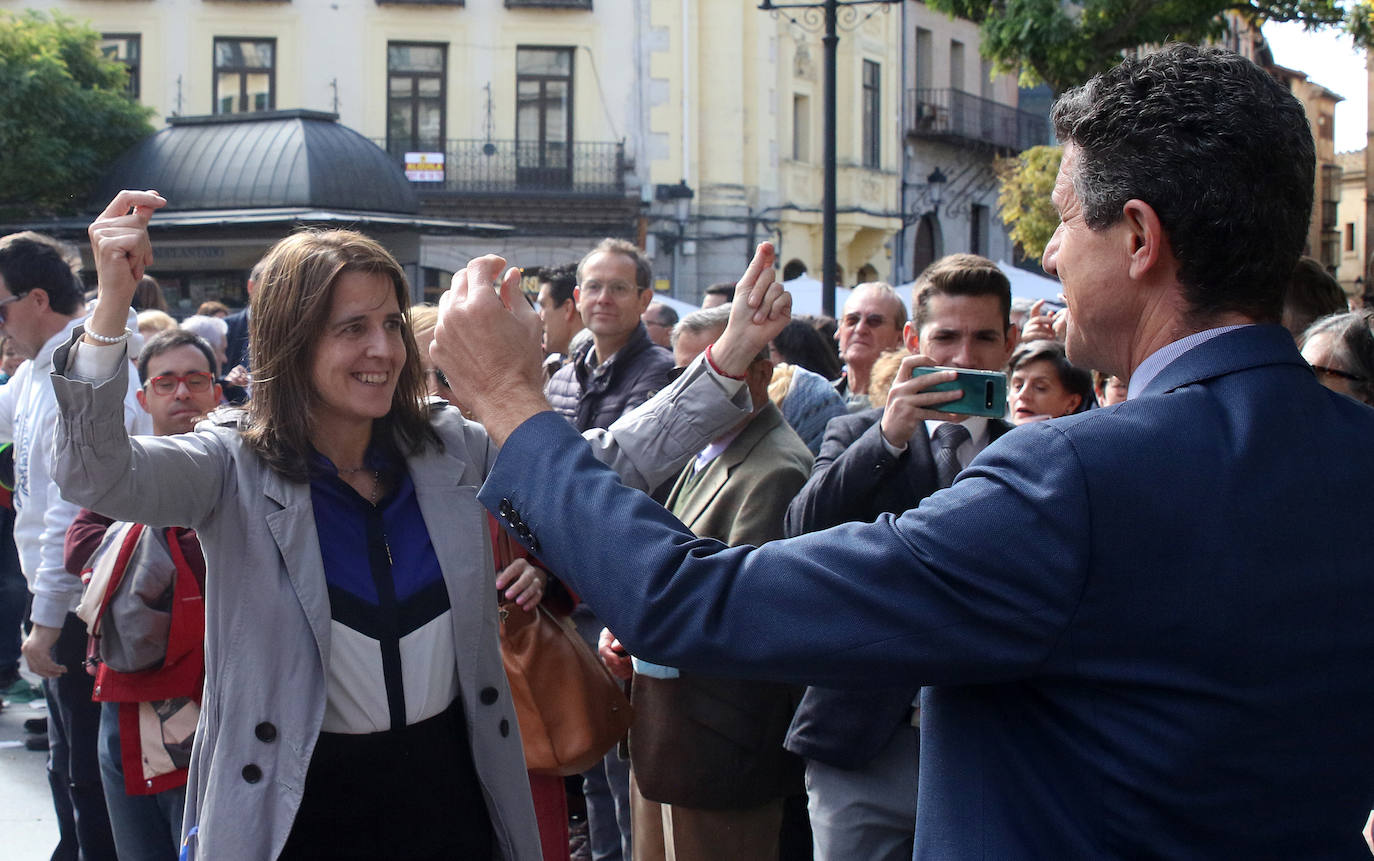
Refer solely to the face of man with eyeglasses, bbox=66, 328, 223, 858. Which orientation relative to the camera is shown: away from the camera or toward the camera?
toward the camera

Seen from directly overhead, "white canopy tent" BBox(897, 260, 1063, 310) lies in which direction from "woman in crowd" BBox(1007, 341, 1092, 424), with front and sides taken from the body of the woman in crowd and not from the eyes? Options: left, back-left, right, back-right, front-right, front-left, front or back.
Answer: back-right

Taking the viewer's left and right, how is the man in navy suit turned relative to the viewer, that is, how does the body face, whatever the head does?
facing away from the viewer and to the left of the viewer

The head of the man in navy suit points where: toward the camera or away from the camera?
away from the camera

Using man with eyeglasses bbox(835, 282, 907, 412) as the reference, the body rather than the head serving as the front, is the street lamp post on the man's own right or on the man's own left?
on the man's own right

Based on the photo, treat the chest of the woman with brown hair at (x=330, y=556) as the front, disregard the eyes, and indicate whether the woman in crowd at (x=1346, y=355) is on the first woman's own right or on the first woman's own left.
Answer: on the first woman's own left

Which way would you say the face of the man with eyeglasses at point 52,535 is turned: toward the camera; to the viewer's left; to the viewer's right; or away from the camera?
to the viewer's left

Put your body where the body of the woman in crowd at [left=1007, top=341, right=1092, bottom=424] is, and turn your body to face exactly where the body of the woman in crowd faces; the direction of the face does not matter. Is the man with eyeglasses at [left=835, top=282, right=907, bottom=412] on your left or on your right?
on your right

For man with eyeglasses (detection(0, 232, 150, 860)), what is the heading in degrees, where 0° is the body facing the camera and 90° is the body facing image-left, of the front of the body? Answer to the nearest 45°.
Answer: approximately 90°

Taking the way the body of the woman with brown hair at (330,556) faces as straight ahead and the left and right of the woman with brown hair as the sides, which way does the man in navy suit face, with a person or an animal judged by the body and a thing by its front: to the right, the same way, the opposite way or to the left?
the opposite way
